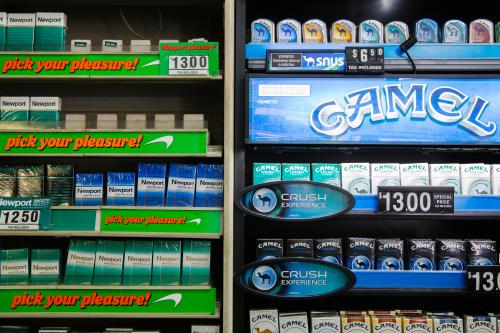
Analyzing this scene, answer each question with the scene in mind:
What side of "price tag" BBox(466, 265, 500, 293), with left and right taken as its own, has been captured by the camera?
front

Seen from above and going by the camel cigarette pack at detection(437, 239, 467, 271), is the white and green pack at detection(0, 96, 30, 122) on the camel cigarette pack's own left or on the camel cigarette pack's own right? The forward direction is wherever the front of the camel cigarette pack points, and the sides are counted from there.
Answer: on the camel cigarette pack's own right

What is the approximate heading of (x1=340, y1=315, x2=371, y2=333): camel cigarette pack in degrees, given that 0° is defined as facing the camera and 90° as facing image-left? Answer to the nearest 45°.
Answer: approximately 0°

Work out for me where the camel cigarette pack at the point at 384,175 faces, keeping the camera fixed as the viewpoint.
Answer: facing the viewer

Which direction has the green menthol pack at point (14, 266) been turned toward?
toward the camera

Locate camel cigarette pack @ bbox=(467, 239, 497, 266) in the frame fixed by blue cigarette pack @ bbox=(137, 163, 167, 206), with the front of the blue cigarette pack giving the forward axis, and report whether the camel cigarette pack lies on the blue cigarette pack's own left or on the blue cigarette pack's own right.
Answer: on the blue cigarette pack's own left

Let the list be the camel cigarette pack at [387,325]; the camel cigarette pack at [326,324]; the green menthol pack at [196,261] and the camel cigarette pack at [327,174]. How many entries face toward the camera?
4

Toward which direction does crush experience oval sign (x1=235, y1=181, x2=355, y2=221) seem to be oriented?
toward the camera

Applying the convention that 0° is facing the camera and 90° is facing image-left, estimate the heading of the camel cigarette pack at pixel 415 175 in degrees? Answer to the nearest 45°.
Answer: approximately 0°
